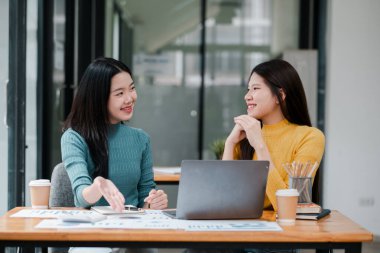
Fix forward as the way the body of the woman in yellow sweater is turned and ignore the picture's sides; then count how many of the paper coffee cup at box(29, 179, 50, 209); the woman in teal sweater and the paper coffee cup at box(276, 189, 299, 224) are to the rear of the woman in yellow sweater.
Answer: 0

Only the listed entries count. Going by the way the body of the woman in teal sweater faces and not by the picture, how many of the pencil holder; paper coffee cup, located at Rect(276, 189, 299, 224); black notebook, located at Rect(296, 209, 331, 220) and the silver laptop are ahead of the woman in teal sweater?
4

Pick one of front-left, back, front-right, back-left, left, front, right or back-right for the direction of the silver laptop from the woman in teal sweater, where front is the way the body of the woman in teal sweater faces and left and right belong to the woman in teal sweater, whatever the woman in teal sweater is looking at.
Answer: front

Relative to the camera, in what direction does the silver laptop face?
facing away from the viewer

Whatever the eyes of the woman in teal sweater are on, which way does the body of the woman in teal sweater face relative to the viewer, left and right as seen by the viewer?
facing the viewer and to the right of the viewer

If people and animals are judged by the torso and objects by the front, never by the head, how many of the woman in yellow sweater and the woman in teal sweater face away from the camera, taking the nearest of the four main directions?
0

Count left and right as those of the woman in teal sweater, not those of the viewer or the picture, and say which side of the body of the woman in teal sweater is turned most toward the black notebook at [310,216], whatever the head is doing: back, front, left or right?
front

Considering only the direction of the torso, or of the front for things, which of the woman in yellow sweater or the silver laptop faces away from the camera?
the silver laptop

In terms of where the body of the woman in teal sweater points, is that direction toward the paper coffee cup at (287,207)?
yes

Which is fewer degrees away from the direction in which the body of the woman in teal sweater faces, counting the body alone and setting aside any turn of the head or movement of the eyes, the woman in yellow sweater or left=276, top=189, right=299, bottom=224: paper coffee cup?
the paper coffee cup

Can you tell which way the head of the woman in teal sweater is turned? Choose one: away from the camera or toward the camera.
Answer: toward the camera

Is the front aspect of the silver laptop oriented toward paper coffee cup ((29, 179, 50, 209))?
no

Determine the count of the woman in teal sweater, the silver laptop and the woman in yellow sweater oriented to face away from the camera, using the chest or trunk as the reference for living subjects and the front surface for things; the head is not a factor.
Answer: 1

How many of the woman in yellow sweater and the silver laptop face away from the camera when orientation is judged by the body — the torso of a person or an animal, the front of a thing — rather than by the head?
1

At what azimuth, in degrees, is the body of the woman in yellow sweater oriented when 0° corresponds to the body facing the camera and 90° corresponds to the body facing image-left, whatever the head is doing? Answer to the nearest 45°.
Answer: approximately 45°

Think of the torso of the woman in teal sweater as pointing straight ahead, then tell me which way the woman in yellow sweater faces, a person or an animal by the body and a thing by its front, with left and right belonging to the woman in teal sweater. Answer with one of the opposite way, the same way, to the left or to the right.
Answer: to the right
